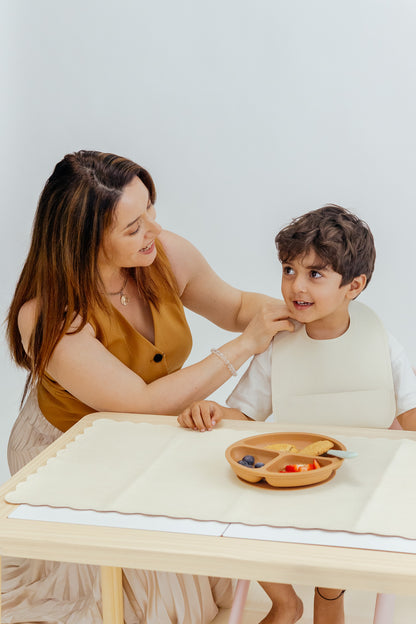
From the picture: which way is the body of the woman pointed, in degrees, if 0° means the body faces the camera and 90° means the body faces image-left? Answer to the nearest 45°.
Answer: approximately 315°

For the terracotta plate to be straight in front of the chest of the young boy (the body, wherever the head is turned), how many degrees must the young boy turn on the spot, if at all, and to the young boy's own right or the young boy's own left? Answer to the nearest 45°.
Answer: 0° — they already face it

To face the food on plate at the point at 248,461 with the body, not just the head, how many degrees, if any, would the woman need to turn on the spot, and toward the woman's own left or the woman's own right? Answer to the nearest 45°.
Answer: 0° — they already face it

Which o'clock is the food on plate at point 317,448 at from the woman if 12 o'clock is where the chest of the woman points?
The food on plate is roughly at 12 o'clock from the woman.

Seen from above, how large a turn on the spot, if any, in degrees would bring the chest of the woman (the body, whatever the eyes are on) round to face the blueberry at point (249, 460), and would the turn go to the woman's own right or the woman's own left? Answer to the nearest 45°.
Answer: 0° — they already face it

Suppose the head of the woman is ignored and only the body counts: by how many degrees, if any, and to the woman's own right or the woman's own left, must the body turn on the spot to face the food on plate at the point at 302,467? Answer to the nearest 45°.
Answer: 0° — they already face it

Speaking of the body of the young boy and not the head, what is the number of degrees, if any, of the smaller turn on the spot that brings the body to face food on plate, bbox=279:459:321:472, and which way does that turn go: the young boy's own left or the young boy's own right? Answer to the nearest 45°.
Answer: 0° — they already face it

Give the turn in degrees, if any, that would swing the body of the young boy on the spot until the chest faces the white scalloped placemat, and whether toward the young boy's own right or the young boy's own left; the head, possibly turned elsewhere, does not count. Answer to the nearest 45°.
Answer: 0° — they already face it

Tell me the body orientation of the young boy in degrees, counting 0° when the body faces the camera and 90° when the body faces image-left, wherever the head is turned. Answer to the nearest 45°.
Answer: approximately 0°
